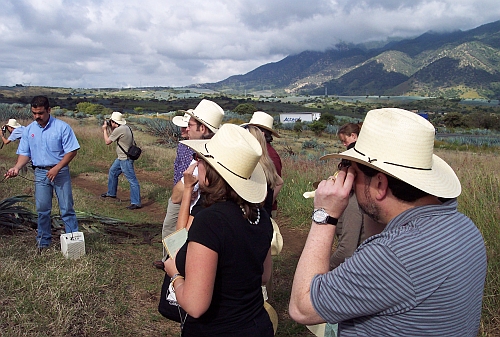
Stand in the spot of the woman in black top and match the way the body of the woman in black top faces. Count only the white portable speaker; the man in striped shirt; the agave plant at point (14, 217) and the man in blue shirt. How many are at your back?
1

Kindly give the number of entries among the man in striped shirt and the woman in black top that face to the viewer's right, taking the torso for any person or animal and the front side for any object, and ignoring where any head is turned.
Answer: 0

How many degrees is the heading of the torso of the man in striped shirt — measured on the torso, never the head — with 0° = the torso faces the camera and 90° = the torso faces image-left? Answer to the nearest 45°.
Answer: approximately 135°

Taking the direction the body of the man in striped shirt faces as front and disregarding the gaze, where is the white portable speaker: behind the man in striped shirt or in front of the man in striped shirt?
in front

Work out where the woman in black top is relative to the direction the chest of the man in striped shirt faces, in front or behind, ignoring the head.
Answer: in front

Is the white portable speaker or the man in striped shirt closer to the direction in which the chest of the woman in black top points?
the white portable speaker

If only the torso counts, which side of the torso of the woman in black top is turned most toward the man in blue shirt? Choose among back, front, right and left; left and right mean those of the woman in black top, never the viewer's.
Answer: front

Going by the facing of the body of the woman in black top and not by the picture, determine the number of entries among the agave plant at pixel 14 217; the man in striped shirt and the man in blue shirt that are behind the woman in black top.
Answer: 1

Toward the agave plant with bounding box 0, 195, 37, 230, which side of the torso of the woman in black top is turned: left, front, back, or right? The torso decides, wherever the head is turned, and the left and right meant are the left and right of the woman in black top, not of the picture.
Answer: front

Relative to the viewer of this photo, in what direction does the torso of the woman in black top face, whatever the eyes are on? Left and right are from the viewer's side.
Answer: facing away from the viewer and to the left of the viewer

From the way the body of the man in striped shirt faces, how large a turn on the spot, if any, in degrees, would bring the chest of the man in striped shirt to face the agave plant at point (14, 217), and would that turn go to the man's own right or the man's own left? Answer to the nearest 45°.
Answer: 0° — they already face it

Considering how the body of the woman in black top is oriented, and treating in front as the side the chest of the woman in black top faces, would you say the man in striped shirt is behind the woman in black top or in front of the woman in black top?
behind

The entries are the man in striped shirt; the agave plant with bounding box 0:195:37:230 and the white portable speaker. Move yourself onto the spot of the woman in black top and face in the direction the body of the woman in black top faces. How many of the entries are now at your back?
1

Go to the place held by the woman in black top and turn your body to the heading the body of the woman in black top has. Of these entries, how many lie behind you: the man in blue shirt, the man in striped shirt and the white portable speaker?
1
